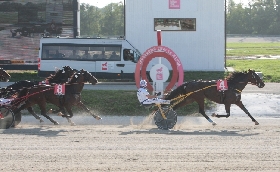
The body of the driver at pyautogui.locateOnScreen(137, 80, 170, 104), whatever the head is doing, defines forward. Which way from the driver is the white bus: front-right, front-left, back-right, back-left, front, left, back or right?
left

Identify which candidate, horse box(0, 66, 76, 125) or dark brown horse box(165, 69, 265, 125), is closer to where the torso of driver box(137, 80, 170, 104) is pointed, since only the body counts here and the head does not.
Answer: the dark brown horse

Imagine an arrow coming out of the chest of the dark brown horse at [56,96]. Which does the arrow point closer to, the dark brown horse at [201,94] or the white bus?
the dark brown horse

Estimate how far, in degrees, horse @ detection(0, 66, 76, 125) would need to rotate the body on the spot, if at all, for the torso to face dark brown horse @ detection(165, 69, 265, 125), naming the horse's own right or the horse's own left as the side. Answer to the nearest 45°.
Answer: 0° — it already faces it

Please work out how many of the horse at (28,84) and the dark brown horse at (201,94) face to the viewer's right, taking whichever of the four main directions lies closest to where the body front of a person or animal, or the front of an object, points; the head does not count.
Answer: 2

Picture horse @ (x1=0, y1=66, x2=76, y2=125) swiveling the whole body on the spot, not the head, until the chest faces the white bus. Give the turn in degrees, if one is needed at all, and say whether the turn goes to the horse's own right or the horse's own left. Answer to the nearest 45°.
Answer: approximately 90° to the horse's own left

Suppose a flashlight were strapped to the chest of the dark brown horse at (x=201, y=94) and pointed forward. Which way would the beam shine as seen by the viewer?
to the viewer's right

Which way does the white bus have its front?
to the viewer's right

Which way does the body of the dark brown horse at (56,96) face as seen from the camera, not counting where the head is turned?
to the viewer's right

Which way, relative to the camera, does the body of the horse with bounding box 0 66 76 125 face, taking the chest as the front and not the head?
to the viewer's right

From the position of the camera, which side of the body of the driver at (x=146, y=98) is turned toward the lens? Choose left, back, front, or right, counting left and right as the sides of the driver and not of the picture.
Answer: right

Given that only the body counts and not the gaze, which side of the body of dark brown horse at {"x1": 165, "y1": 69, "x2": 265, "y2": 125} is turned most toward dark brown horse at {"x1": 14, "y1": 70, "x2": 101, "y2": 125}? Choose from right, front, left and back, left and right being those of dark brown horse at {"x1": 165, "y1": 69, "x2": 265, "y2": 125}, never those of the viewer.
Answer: back

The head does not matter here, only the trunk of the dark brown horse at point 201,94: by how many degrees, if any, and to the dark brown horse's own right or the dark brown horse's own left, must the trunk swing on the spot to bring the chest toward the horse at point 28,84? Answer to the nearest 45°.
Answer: approximately 180°
